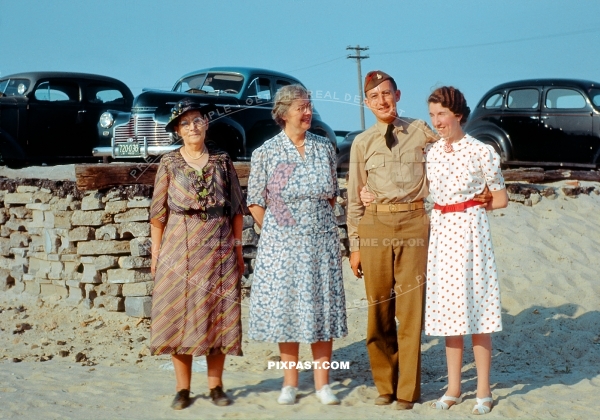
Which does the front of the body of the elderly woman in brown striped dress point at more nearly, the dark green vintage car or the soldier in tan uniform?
the soldier in tan uniform

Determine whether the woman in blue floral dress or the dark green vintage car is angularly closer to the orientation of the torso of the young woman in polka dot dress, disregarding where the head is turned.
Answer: the woman in blue floral dress

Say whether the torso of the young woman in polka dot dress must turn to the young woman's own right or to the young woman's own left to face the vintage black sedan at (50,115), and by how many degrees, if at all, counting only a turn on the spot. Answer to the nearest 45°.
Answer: approximately 90° to the young woman's own right

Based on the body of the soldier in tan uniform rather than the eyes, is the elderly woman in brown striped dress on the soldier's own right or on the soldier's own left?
on the soldier's own right

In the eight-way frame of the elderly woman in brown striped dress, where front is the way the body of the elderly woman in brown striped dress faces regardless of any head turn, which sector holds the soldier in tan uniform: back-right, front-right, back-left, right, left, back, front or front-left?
left

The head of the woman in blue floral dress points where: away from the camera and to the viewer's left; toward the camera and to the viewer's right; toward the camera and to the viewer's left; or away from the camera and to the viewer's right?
toward the camera and to the viewer's right
